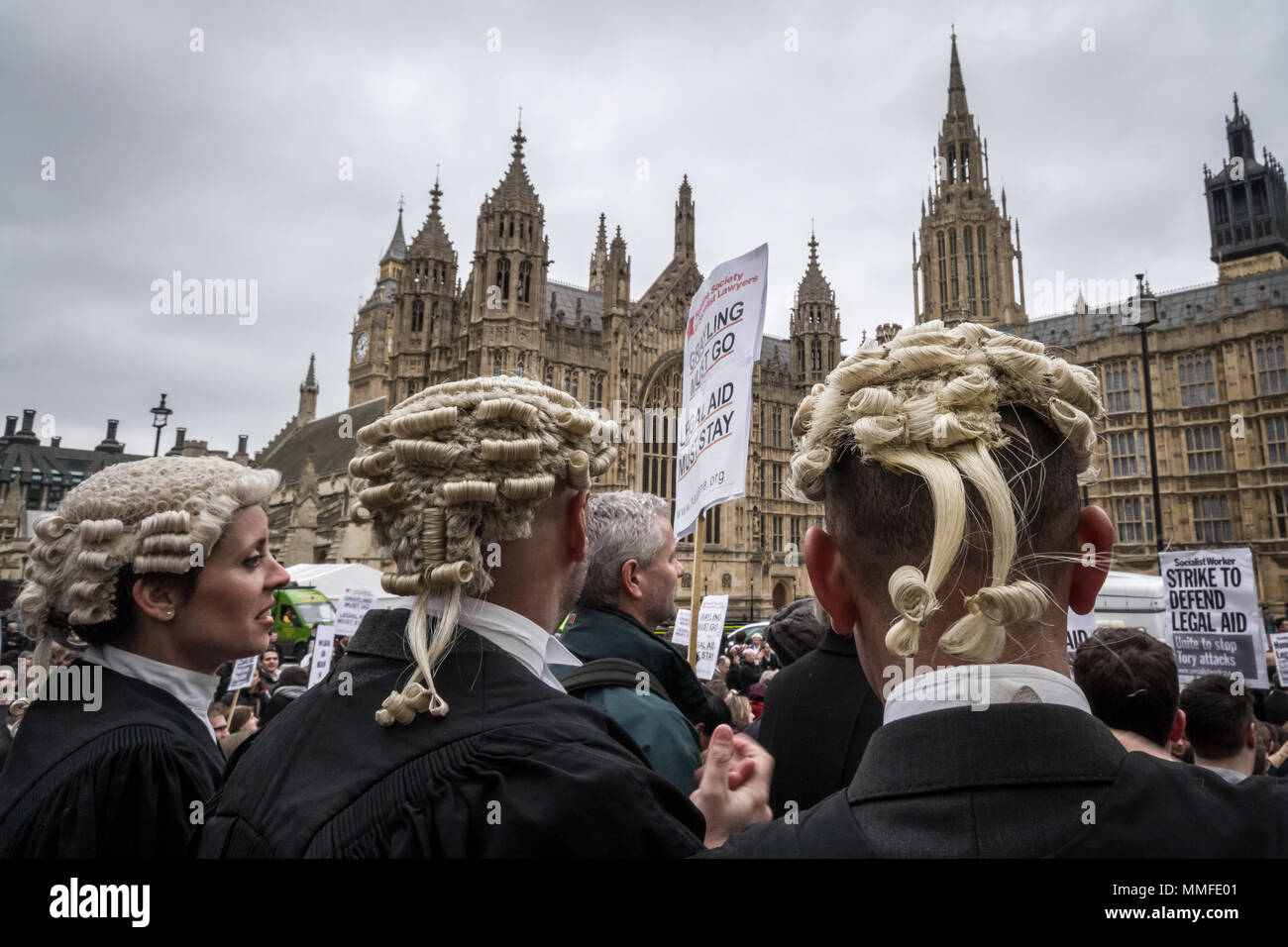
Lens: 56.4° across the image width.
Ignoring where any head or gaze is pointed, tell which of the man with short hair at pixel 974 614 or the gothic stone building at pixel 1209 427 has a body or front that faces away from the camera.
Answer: the man with short hair

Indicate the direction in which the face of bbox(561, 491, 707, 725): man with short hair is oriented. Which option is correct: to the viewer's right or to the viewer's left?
to the viewer's right

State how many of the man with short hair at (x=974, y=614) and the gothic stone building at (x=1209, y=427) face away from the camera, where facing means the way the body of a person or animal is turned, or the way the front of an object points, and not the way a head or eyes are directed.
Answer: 1

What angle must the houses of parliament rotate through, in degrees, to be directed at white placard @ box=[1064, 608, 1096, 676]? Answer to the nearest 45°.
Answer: approximately 45° to its left

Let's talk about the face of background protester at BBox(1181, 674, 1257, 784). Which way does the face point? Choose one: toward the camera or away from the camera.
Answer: away from the camera

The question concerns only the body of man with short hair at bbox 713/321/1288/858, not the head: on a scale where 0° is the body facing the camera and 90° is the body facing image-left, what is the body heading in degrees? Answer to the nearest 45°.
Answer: approximately 180°

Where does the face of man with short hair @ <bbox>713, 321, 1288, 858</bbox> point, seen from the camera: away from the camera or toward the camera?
away from the camera

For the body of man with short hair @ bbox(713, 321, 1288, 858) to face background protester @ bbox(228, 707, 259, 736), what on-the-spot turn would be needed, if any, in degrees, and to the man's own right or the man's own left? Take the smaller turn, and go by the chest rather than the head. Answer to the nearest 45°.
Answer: approximately 45° to the man's own left

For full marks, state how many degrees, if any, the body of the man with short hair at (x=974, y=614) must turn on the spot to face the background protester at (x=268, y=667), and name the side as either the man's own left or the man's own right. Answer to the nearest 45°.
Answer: approximately 45° to the man's own left

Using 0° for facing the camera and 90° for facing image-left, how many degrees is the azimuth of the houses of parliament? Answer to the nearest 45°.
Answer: approximately 45°

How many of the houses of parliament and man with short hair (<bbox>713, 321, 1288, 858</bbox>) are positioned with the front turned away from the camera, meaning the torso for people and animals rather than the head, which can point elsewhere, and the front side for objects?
1

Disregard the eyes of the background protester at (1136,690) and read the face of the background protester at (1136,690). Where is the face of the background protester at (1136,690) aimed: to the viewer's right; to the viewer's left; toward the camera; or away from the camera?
away from the camera

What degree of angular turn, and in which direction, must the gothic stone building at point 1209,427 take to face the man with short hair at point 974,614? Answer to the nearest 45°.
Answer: approximately 45° to its left
